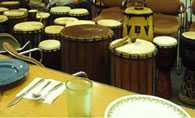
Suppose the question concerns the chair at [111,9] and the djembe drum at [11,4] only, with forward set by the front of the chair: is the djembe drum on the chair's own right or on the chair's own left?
on the chair's own right

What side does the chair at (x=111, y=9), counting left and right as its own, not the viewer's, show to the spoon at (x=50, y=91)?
front

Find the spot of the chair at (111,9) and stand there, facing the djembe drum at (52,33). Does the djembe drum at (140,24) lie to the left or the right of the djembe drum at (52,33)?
left

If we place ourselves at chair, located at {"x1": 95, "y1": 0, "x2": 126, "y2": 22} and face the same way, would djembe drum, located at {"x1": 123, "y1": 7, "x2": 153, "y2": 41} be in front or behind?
in front

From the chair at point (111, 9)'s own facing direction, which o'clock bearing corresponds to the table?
The table is roughly at 12 o'clock from the chair.

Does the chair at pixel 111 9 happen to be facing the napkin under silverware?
yes

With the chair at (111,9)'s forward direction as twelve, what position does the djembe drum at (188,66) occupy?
The djembe drum is roughly at 11 o'clock from the chair.

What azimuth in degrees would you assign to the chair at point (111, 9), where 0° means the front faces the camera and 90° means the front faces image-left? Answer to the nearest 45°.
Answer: approximately 0°

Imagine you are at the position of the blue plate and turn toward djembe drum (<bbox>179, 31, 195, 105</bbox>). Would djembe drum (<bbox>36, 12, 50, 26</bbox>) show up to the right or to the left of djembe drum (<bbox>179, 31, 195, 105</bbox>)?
left

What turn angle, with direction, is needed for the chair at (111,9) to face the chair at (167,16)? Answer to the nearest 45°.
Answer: approximately 45° to its left

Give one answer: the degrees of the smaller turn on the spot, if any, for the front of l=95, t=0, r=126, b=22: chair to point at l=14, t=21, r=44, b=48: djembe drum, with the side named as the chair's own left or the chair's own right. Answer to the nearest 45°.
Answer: approximately 45° to the chair's own right

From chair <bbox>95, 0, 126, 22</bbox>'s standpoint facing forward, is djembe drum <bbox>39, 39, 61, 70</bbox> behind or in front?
in front
